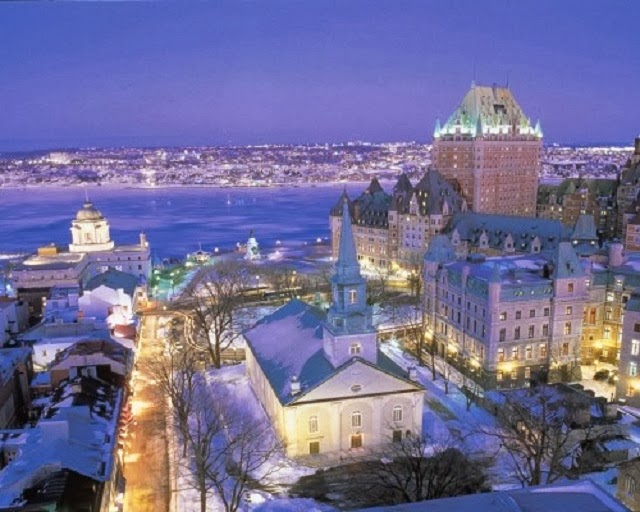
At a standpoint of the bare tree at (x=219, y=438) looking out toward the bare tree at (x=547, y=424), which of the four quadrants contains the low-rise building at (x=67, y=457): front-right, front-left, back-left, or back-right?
back-right

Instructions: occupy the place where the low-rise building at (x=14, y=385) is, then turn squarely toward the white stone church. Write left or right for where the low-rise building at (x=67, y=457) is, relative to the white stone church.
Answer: right

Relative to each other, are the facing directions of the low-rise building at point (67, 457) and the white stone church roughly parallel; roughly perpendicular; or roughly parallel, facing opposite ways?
roughly perpendicular

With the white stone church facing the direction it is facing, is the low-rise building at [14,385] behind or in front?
behind

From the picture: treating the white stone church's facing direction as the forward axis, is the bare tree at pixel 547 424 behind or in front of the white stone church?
in front

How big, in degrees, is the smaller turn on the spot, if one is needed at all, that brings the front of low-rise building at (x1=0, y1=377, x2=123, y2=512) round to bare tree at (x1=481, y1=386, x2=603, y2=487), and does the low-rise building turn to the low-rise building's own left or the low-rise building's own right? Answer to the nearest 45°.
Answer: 0° — it already faces it

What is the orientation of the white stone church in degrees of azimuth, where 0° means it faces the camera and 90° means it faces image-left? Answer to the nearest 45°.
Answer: approximately 315°

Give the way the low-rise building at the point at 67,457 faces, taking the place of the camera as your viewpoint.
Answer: facing to the right of the viewer

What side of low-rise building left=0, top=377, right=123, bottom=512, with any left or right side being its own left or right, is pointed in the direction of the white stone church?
front

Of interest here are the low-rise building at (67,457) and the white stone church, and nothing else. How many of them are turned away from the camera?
0

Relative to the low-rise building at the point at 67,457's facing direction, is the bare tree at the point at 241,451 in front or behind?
in front

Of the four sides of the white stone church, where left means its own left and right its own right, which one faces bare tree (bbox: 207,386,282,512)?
right
